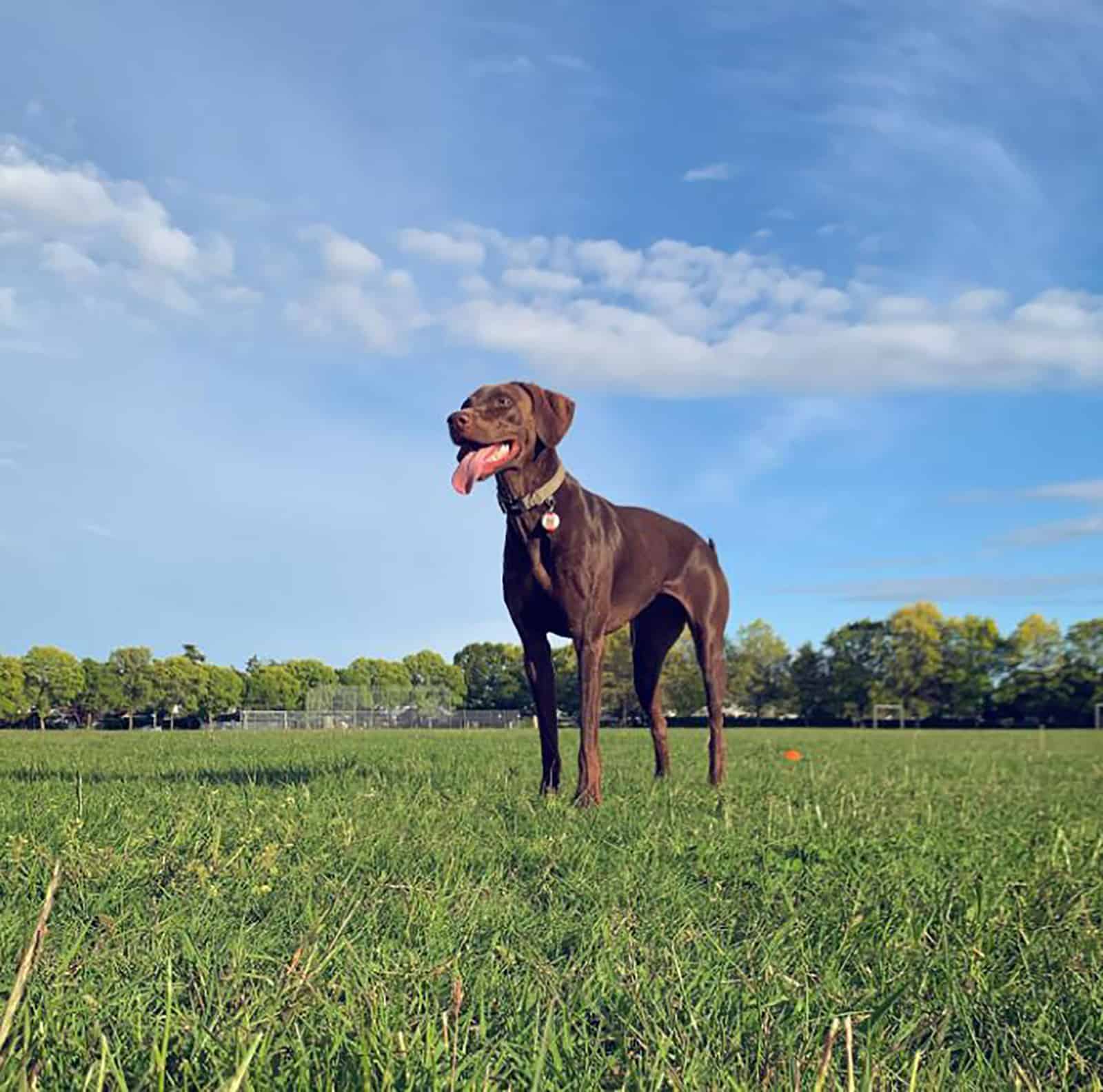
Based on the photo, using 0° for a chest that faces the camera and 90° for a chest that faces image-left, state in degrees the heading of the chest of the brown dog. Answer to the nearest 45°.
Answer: approximately 45°
